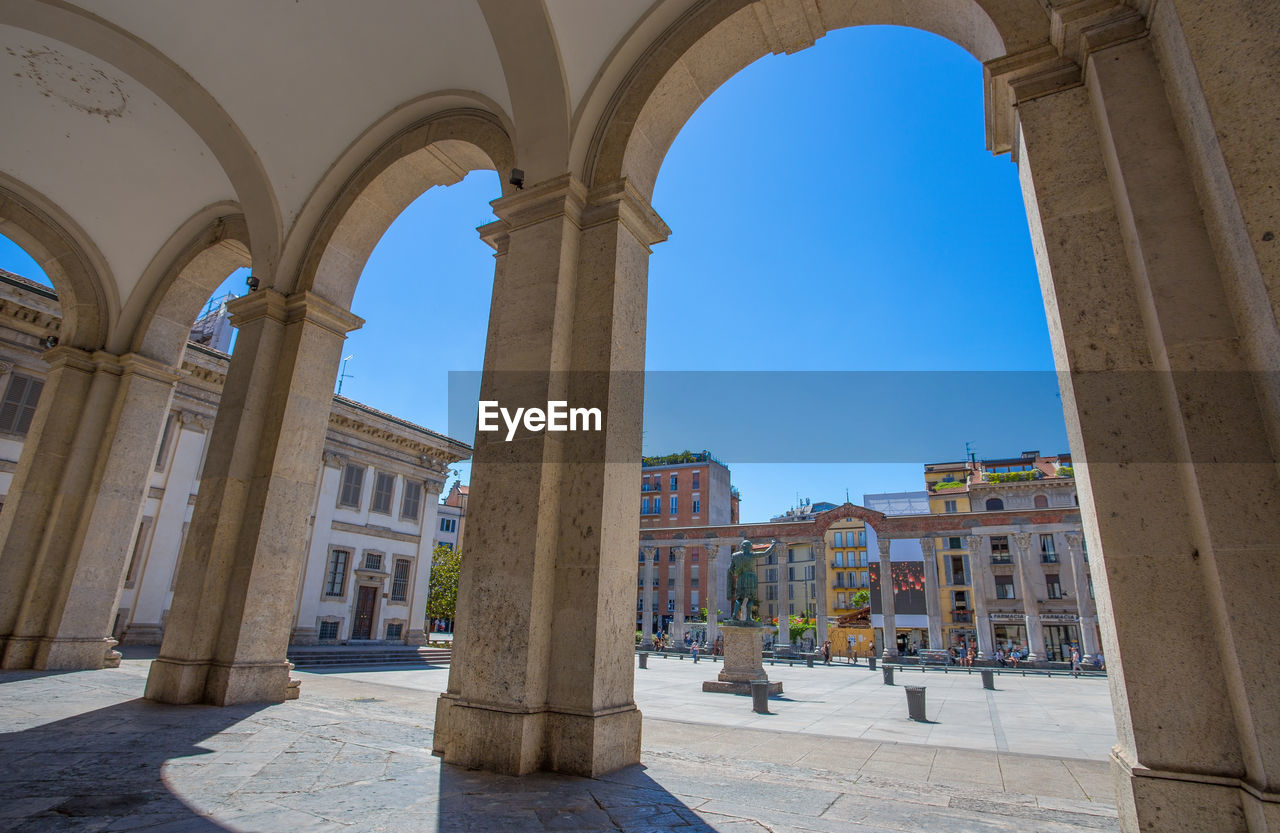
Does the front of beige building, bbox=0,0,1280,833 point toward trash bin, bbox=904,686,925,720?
yes

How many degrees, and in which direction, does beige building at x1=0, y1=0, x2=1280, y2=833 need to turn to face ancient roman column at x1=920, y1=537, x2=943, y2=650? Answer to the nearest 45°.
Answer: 0° — it already faces it

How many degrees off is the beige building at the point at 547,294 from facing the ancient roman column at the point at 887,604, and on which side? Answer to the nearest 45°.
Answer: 0° — it already faces it

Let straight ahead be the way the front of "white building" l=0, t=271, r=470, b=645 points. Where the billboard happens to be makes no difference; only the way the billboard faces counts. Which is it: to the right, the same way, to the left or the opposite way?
to the right

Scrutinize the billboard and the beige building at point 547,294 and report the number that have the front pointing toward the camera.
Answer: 1

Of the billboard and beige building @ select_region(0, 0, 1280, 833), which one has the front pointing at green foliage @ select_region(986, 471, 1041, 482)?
the beige building

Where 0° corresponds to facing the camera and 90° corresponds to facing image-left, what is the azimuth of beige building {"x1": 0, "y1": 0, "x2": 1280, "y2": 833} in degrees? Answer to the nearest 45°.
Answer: approximately 225°

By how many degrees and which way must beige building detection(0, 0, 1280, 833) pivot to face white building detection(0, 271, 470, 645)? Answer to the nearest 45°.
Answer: approximately 90° to its left

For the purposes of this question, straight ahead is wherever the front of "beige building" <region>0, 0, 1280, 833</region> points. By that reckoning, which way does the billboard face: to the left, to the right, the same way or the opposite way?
the opposite way

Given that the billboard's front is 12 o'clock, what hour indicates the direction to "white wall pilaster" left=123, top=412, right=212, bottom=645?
The white wall pilaster is roughly at 1 o'clock from the billboard.
